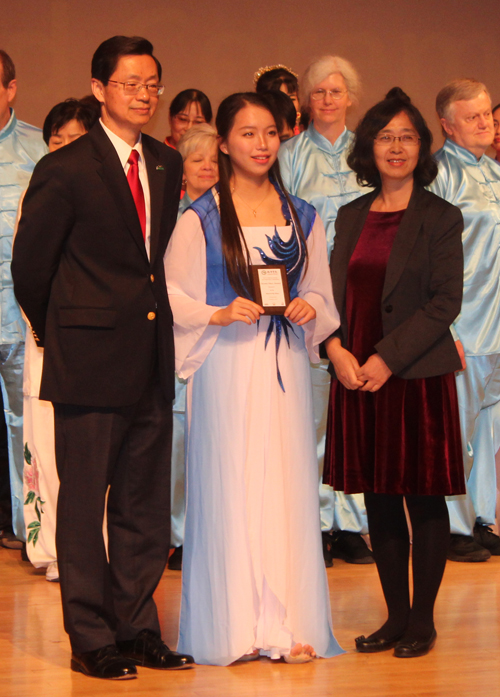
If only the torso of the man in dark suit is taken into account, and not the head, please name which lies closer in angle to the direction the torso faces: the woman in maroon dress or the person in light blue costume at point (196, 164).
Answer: the woman in maroon dress

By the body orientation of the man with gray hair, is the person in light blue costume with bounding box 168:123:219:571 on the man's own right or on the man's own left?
on the man's own right

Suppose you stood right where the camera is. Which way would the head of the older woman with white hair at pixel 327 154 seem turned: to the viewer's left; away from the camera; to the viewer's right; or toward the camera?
toward the camera

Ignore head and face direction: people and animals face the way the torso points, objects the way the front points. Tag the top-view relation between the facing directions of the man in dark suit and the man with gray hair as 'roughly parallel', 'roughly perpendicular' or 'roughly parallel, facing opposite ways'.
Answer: roughly parallel

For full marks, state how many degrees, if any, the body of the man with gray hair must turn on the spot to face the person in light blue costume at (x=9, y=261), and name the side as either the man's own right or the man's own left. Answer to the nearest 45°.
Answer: approximately 135° to the man's own right

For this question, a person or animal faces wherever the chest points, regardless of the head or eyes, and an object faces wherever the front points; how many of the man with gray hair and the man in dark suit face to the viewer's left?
0

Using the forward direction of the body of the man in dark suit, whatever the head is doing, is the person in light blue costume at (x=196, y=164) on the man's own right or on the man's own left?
on the man's own left

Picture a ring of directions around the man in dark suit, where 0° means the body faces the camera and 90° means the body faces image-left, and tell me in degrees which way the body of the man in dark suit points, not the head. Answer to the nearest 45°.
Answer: approximately 315°

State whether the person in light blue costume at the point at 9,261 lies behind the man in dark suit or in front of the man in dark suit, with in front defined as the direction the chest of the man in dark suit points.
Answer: behind

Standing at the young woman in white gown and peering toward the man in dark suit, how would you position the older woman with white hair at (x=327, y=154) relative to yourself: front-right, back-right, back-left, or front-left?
back-right

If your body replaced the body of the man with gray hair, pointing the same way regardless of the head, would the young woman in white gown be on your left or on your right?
on your right

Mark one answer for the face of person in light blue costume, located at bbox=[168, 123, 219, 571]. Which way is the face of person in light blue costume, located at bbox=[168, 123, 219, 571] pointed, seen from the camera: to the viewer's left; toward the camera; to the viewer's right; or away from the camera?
toward the camera

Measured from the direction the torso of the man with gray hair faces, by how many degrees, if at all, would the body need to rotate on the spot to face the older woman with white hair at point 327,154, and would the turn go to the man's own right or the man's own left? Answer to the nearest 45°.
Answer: approximately 135° to the man's own right

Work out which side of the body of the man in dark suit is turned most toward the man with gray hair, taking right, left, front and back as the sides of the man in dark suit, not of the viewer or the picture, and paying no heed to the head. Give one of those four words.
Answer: left

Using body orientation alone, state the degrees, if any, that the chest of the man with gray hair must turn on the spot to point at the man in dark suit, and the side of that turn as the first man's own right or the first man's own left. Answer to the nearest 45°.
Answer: approximately 90° to the first man's own right
